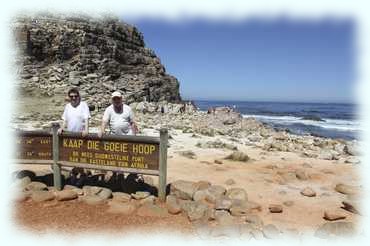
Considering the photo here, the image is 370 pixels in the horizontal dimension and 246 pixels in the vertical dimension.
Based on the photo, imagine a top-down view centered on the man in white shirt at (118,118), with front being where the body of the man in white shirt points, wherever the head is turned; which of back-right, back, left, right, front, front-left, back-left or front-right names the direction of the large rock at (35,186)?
right

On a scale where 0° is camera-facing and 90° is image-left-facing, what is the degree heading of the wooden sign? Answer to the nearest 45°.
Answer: approximately 45°

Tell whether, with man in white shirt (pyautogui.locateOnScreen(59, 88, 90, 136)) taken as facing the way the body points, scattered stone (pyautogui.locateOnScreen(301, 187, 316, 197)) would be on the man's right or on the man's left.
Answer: on the man's left

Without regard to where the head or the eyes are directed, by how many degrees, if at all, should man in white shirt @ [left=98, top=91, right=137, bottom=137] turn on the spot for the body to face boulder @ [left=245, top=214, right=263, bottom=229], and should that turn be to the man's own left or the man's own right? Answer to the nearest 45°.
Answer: approximately 45° to the man's own left

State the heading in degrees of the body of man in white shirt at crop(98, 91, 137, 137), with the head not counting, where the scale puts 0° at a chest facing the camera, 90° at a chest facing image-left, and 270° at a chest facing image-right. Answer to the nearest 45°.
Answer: approximately 0°

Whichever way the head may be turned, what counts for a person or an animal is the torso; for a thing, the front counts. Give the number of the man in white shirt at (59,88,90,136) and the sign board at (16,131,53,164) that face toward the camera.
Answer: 2

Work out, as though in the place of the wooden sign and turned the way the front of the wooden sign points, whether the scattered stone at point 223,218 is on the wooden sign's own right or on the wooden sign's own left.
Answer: on the wooden sign's own left

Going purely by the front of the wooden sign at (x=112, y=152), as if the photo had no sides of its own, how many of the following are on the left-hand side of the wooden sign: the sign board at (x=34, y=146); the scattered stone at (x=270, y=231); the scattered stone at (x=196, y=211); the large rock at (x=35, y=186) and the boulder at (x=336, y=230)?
3

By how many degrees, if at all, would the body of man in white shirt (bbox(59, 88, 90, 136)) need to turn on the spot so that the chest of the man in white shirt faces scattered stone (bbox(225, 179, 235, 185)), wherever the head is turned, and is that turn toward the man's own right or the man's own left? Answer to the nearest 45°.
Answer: approximately 90° to the man's own left

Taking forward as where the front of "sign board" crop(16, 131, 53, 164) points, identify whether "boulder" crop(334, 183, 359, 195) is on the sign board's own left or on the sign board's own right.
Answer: on the sign board's own left
